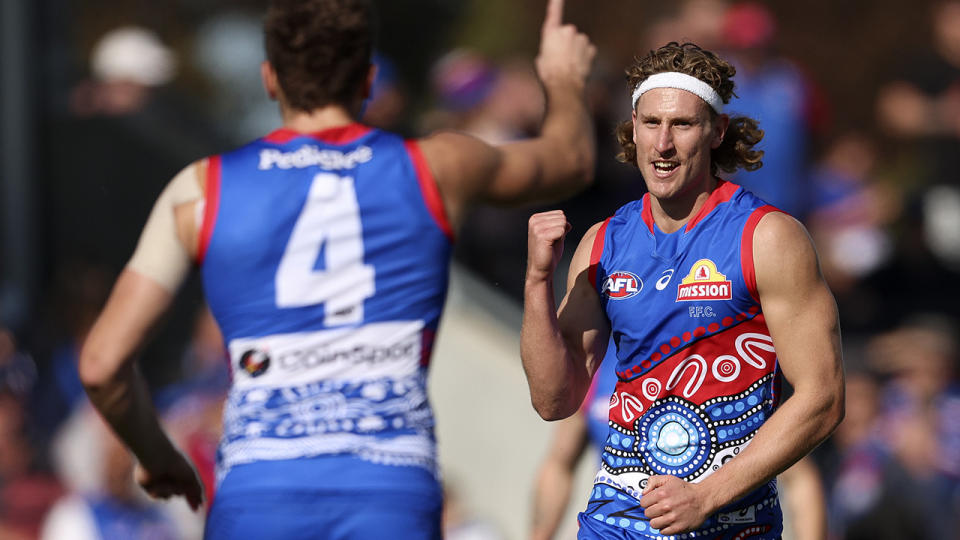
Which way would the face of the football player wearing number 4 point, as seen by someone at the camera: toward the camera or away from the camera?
away from the camera

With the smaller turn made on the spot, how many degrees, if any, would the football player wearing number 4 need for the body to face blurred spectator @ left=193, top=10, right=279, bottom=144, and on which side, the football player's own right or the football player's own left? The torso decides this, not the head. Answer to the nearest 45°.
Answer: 0° — they already face them

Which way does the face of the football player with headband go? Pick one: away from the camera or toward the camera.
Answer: toward the camera

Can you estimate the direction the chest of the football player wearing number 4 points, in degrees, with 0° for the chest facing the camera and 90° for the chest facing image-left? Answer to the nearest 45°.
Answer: approximately 180°

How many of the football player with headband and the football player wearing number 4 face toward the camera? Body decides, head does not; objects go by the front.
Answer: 1

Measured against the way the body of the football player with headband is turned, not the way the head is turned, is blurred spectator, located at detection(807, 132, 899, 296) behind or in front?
behind

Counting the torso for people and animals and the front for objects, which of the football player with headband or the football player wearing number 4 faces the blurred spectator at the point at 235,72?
the football player wearing number 4

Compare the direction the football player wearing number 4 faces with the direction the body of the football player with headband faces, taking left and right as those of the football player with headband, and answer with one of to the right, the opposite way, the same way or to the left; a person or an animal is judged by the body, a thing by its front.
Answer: the opposite way

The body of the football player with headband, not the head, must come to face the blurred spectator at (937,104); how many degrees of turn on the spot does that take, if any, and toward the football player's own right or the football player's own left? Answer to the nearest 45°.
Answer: approximately 180°

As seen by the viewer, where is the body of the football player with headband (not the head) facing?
toward the camera

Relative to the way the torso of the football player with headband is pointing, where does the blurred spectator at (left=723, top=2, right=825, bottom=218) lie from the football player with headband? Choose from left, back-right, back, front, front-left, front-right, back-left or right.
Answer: back

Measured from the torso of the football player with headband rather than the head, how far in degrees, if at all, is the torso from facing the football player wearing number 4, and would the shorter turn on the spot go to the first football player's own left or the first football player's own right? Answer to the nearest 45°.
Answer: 0° — they already face them

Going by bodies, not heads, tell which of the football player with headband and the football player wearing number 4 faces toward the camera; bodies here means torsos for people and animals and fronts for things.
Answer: the football player with headband
